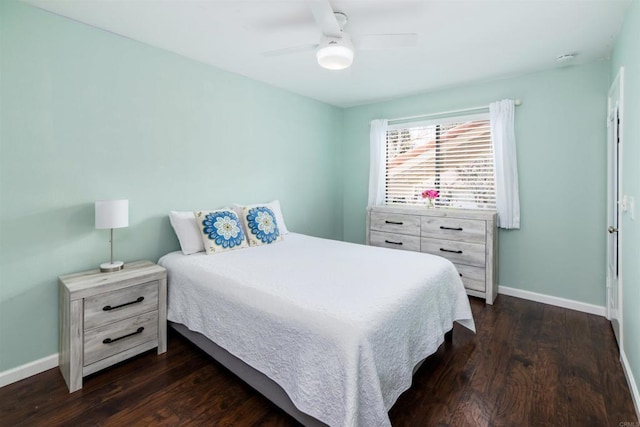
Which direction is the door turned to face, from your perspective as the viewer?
facing to the left of the viewer

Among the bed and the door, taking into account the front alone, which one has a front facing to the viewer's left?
the door

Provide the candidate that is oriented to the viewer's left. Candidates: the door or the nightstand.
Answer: the door

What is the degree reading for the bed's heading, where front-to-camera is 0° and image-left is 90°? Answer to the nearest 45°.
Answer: approximately 315°

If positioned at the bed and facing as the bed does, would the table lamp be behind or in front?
behind

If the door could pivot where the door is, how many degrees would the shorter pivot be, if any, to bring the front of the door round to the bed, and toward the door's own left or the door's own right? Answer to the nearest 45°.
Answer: approximately 45° to the door's own left

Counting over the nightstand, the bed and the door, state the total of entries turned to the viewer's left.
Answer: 1

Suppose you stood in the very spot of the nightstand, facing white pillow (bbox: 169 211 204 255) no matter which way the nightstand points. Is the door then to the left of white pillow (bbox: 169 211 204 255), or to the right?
right

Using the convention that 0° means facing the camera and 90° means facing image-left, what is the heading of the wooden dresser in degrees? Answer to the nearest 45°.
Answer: approximately 45°

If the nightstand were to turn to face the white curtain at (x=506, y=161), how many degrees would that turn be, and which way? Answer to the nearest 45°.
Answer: approximately 45° to its left

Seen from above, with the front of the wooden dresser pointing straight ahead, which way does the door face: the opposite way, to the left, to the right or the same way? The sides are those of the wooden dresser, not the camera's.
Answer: to the right

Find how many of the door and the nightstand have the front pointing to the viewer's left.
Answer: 1
